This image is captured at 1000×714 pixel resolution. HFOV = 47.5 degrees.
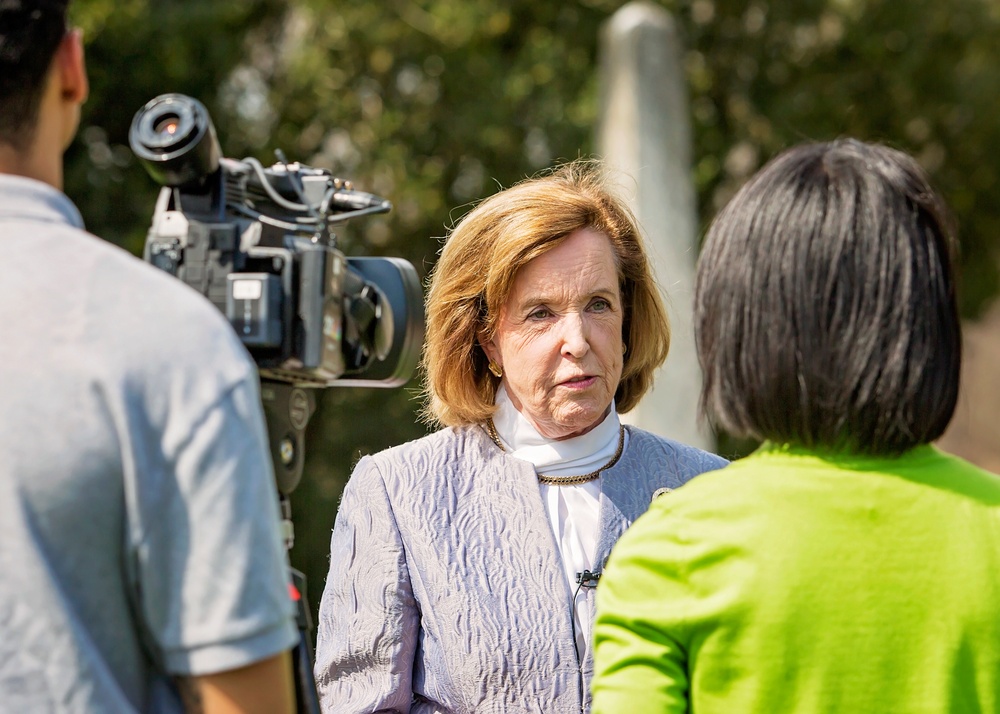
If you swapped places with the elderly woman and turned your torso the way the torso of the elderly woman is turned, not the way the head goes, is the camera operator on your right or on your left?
on your right

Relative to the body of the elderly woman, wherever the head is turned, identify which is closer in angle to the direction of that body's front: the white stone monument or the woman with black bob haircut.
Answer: the woman with black bob haircut

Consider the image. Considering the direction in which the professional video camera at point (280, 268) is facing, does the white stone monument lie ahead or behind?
ahead

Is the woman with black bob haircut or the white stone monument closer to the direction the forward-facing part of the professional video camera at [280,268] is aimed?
the white stone monument

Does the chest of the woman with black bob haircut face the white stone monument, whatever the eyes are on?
yes

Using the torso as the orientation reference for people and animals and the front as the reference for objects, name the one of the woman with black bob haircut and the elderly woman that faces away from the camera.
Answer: the woman with black bob haircut

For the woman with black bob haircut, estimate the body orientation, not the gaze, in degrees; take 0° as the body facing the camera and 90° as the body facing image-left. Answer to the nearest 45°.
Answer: approximately 180°

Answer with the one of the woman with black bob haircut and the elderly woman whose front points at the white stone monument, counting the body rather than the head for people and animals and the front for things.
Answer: the woman with black bob haircut

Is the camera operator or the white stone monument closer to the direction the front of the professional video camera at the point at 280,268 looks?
the white stone monument

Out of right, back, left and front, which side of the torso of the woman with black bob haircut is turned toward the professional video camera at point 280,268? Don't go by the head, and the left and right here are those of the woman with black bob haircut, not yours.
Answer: left

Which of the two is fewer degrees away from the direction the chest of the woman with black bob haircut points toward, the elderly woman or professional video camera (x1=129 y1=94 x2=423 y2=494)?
the elderly woman

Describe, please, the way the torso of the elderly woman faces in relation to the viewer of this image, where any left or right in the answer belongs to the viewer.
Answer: facing the viewer and to the right of the viewer

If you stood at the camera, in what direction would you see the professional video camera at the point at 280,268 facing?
facing away from the viewer and to the right of the viewer

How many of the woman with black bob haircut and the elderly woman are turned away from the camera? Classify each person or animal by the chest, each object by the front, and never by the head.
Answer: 1
